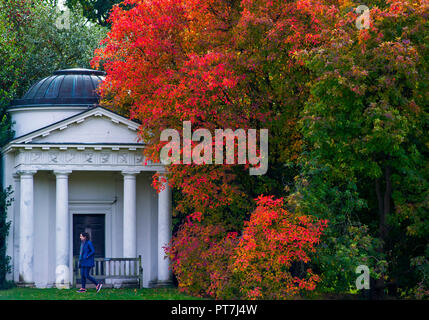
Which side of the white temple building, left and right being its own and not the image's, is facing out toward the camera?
front

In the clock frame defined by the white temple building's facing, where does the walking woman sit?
The walking woman is roughly at 12 o'clock from the white temple building.
